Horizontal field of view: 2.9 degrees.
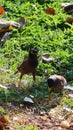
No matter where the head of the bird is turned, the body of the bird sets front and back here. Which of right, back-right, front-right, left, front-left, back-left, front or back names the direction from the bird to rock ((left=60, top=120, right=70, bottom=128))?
left

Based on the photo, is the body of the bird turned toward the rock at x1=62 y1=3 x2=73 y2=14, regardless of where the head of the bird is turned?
no

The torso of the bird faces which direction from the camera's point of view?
to the viewer's left
